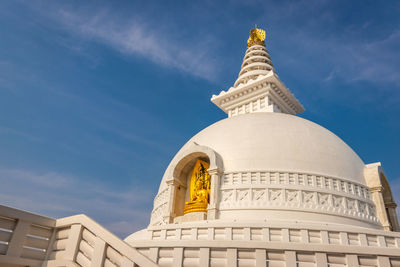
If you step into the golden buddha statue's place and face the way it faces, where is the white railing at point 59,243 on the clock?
The white railing is roughly at 11 o'clock from the golden buddha statue.
